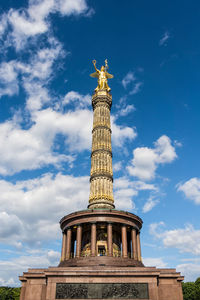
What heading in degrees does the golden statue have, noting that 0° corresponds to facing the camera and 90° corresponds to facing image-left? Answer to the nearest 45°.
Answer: approximately 0°
